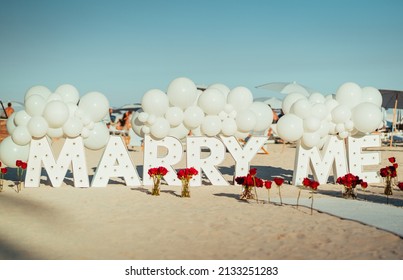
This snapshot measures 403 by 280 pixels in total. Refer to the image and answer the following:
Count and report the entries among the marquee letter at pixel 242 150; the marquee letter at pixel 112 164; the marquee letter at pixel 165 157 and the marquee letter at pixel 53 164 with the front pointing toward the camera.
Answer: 4

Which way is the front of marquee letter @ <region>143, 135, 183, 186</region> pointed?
toward the camera

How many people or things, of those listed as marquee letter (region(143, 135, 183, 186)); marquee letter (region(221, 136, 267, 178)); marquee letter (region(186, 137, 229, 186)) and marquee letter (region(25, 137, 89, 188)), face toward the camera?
4

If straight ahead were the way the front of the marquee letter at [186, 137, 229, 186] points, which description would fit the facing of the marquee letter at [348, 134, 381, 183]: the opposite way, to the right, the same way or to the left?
the same way

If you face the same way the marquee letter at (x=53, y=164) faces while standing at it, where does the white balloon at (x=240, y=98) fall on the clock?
The white balloon is roughly at 9 o'clock from the marquee letter.

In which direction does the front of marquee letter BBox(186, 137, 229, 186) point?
toward the camera

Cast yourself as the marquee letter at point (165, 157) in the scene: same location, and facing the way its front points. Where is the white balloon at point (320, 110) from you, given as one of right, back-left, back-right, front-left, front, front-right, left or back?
left

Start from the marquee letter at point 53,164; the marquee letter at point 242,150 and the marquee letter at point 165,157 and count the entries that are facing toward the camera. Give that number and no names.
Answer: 3

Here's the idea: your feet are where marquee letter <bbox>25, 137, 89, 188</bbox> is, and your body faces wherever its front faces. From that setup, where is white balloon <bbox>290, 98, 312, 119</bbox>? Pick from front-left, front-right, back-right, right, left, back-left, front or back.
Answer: left

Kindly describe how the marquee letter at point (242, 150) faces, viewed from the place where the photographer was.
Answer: facing the viewer

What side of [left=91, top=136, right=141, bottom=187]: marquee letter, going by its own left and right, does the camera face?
front

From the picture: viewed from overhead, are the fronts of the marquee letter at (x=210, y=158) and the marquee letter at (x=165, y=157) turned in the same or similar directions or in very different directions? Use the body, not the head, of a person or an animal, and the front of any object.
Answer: same or similar directions

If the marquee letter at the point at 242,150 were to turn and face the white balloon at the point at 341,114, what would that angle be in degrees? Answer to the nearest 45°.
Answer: approximately 90° to its left

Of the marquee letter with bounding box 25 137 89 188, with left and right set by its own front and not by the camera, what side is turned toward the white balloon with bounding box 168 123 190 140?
left
